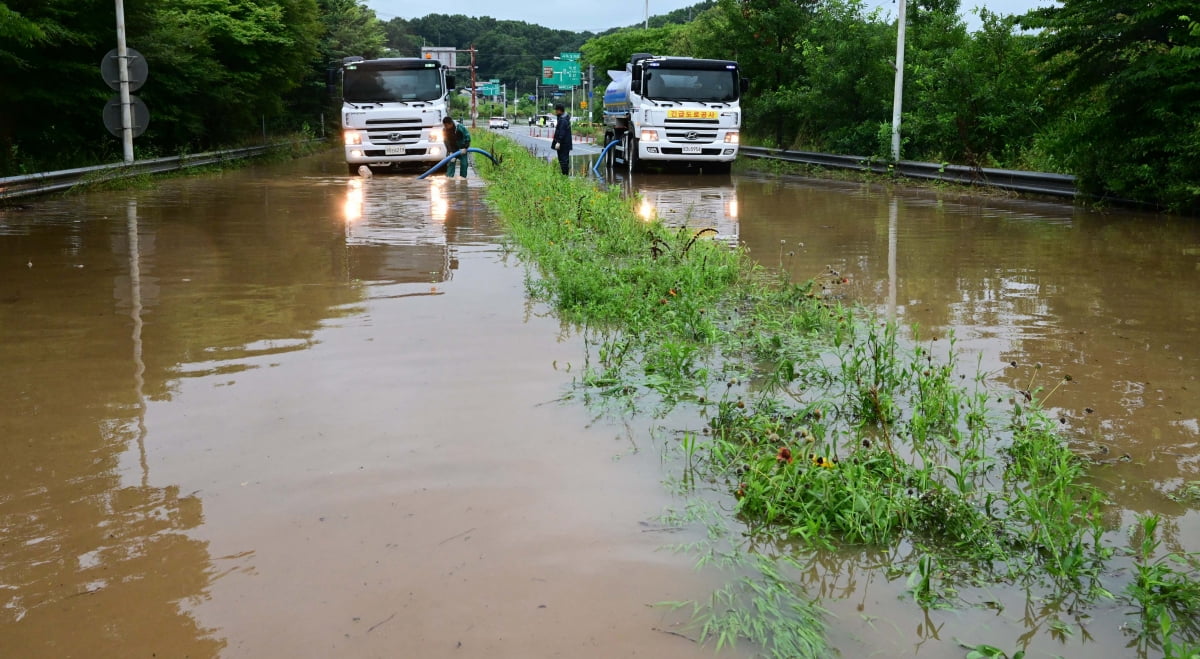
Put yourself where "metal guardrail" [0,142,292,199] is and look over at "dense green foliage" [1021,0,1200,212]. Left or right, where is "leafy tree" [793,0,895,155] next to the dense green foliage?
left

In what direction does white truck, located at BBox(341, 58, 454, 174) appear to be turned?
toward the camera

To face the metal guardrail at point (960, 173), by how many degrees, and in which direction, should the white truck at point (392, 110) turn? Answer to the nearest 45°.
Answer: approximately 45° to its left

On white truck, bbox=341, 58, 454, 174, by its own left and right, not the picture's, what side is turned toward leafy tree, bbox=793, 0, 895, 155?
left

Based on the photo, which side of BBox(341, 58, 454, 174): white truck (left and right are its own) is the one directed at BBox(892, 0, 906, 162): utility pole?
left

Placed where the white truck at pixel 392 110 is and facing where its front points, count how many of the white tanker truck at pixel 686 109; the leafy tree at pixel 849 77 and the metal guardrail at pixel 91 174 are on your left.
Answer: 2

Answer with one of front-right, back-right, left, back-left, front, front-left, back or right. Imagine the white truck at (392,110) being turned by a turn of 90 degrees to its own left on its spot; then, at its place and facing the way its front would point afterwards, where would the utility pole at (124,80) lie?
back-right

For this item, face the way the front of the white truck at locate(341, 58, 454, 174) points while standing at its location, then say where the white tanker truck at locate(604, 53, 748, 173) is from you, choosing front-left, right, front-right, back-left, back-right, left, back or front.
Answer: left

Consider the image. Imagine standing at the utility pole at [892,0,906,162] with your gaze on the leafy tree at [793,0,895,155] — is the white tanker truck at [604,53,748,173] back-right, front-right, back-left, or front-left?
front-left
